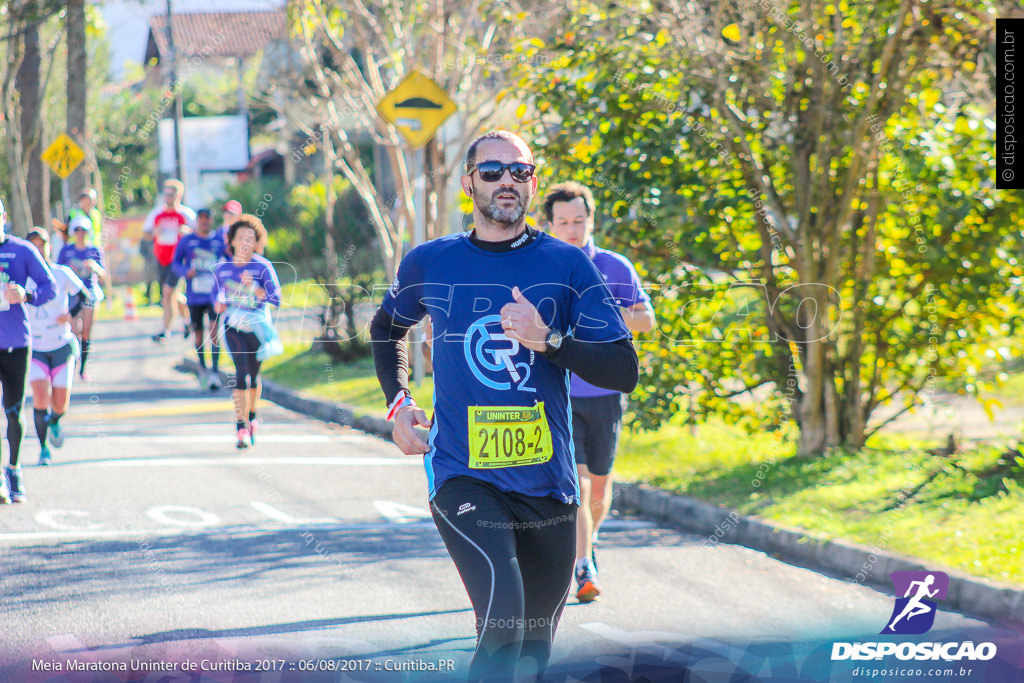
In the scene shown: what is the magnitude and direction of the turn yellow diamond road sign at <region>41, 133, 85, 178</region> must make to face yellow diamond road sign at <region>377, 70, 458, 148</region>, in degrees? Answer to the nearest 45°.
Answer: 0° — it already faces it

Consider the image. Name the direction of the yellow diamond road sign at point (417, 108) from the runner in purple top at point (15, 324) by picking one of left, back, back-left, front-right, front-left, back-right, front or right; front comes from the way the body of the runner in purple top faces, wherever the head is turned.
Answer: back-left

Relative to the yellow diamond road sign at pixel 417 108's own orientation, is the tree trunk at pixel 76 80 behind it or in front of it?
behind

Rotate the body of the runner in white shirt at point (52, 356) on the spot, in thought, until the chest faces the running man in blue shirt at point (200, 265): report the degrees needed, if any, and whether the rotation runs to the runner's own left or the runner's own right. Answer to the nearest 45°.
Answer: approximately 180°
